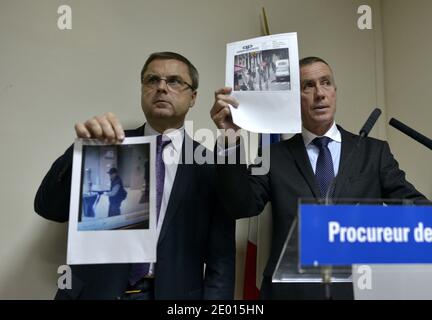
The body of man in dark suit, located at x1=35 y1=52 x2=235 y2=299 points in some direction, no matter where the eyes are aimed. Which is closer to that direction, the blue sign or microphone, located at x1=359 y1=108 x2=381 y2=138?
the blue sign

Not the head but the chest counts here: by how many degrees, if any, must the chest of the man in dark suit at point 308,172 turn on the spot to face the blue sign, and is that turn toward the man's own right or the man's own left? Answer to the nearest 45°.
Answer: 0° — they already face it

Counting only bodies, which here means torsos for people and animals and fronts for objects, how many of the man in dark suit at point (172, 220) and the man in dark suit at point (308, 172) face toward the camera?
2

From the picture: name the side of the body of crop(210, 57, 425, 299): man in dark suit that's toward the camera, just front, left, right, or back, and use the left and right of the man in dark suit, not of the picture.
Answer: front

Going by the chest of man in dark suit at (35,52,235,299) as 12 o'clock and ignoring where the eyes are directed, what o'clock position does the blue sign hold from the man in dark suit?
The blue sign is roughly at 11 o'clock from the man in dark suit.

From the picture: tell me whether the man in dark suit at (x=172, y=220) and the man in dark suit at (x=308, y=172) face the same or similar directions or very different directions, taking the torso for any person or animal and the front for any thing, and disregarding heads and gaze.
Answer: same or similar directions

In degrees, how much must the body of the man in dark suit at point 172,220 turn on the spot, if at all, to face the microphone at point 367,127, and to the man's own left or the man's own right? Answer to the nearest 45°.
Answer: approximately 45° to the man's own left

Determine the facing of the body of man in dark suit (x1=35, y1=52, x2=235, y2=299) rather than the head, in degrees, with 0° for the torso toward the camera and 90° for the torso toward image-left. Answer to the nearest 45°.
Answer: approximately 0°

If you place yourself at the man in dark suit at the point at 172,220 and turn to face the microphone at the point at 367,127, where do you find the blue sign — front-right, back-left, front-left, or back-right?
front-right

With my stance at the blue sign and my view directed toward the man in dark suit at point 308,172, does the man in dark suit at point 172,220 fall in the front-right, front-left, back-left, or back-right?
front-left
